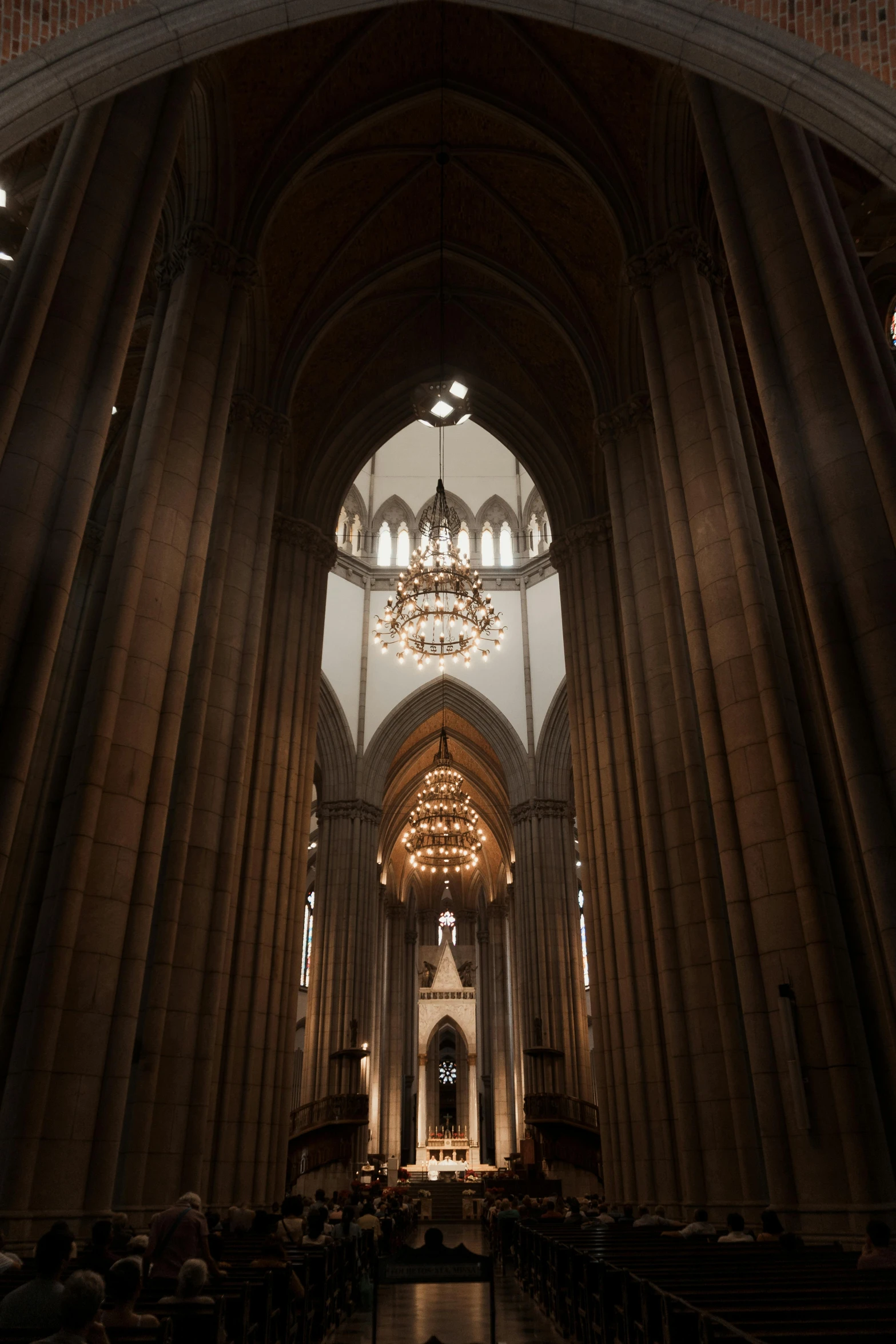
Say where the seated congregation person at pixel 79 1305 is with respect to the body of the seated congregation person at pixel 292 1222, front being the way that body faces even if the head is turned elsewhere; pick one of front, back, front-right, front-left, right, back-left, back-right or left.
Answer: back

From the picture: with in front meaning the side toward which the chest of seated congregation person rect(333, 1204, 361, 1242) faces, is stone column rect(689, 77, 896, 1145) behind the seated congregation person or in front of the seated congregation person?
behind

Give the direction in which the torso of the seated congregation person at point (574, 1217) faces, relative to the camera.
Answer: away from the camera

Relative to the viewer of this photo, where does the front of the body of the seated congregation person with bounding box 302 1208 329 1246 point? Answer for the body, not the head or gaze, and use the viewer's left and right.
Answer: facing away from the viewer

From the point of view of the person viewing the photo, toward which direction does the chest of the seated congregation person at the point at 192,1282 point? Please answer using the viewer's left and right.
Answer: facing away from the viewer

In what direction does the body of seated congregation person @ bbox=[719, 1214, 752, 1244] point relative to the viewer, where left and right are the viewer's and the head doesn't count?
facing away from the viewer

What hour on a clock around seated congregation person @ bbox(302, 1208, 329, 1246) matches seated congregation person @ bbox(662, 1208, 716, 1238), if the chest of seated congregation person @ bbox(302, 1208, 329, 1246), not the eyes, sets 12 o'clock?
seated congregation person @ bbox(662, 1208, 716, 1238) is roughly at 3 o'clock from seated congregation person @ bbox(302, 1208, 329, 1246).

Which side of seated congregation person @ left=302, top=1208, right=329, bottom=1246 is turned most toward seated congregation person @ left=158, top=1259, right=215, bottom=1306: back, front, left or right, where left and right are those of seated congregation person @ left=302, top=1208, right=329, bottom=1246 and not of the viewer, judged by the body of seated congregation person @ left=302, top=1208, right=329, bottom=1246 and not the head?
back

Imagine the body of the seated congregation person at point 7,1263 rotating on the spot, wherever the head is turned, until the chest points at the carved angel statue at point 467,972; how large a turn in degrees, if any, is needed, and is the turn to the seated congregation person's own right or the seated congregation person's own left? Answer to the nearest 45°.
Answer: approximately 45° to the seated congregation person's own right

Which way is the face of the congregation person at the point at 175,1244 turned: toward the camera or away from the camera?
away from the camera

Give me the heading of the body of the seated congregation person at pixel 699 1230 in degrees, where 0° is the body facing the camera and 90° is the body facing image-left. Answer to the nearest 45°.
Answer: approximately 180°

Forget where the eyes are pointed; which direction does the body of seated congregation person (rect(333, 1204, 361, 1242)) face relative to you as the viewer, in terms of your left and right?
facing away from the viewer

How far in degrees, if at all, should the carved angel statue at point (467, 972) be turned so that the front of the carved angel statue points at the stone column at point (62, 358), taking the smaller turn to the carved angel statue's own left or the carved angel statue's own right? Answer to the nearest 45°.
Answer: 0° — it already faces it
